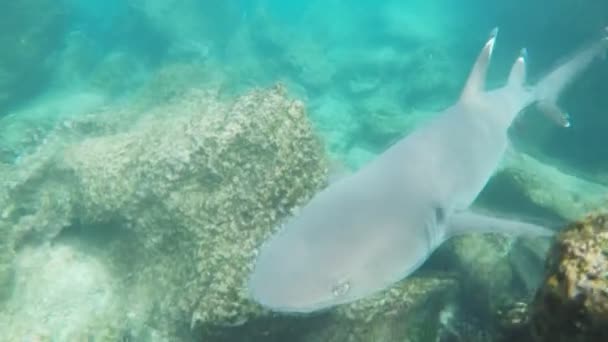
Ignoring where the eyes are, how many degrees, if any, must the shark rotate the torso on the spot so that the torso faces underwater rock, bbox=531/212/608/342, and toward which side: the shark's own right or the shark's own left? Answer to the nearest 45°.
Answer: approximately 90° to the shark's own left

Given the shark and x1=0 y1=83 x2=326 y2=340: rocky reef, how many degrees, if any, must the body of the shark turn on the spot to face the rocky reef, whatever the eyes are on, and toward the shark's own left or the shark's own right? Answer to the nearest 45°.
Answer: approximately 90° to the shark's own right

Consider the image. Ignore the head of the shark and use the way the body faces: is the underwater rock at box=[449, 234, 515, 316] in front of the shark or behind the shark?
behind

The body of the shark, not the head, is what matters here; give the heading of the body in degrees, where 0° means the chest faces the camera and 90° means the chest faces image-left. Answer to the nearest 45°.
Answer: approximately 45°

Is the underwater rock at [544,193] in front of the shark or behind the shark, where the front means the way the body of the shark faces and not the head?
behind
